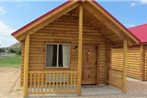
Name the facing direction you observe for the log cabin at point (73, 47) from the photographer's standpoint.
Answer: facing the viewer

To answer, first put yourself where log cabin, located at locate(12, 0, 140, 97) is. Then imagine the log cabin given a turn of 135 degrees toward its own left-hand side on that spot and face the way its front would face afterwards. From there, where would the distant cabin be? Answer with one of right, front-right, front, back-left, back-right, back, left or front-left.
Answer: front
